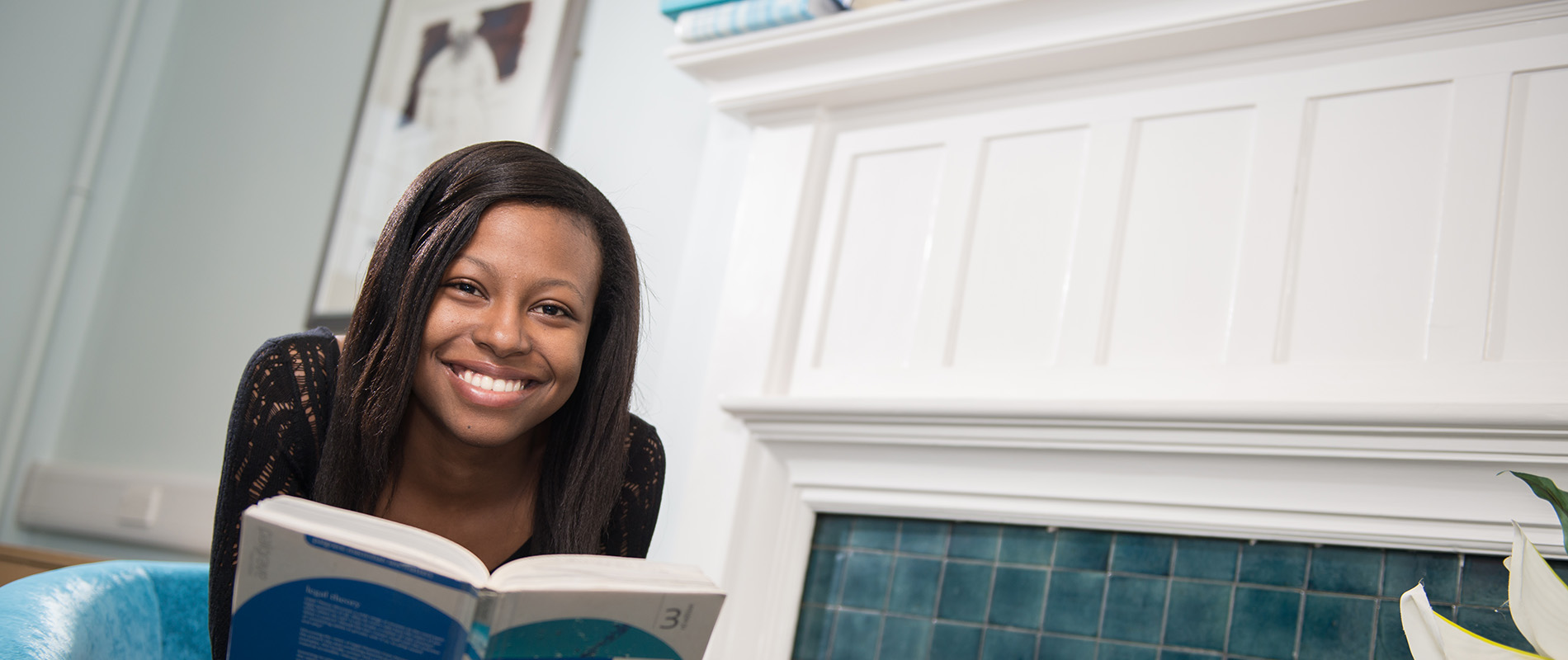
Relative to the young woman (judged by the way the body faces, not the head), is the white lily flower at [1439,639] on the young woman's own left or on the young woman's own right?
on the young woman's own left

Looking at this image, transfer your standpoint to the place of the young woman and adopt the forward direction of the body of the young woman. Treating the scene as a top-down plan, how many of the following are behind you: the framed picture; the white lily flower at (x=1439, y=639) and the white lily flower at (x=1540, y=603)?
1

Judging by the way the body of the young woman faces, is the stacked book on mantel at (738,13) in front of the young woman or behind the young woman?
behind

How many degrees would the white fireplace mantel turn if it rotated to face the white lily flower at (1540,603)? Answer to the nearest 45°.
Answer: approximately 45° to its left

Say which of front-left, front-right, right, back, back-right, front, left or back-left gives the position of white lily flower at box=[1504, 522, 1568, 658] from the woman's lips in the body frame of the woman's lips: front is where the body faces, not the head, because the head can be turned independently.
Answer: front-left

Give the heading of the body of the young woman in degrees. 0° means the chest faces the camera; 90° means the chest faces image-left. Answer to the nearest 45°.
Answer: approximately 0°

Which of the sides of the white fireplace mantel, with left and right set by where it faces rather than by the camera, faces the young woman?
front

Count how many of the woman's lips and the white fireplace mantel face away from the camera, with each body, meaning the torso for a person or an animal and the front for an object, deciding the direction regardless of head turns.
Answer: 0

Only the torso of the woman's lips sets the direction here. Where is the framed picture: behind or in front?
behind

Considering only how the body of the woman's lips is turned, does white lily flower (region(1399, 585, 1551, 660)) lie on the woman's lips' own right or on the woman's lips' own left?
on the woman's lips' own left

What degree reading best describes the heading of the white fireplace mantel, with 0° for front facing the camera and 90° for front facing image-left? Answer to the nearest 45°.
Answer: approximately 45°

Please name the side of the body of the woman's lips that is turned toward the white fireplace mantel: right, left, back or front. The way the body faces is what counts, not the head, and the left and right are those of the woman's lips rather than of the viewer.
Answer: left
